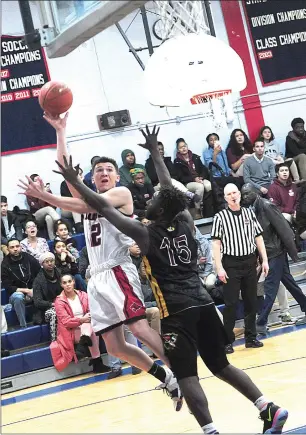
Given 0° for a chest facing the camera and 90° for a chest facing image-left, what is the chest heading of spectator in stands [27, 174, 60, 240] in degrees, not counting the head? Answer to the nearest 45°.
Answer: approximately 315°

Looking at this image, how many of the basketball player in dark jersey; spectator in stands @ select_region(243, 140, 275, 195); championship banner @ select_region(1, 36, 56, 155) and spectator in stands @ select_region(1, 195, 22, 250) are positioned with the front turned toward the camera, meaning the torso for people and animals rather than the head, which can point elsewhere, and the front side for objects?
3

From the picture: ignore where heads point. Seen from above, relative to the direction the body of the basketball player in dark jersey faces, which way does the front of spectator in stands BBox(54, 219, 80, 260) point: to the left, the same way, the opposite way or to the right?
the opposite way

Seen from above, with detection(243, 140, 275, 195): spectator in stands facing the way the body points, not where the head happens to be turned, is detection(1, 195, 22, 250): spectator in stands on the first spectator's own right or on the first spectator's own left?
on the first spectator's own right

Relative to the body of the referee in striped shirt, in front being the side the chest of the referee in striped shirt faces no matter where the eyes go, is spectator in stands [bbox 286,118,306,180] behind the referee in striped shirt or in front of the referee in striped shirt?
behind

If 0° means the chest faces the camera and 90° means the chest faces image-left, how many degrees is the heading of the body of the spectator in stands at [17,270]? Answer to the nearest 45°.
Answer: approximately 0°

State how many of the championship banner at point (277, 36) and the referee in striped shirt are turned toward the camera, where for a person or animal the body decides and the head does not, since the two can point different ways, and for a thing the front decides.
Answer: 2

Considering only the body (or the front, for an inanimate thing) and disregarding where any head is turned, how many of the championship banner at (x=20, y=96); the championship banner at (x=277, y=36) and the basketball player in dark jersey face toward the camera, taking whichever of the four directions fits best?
2
